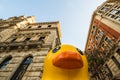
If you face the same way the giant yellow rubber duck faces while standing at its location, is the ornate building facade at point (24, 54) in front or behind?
behind

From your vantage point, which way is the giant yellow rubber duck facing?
toward the camera
